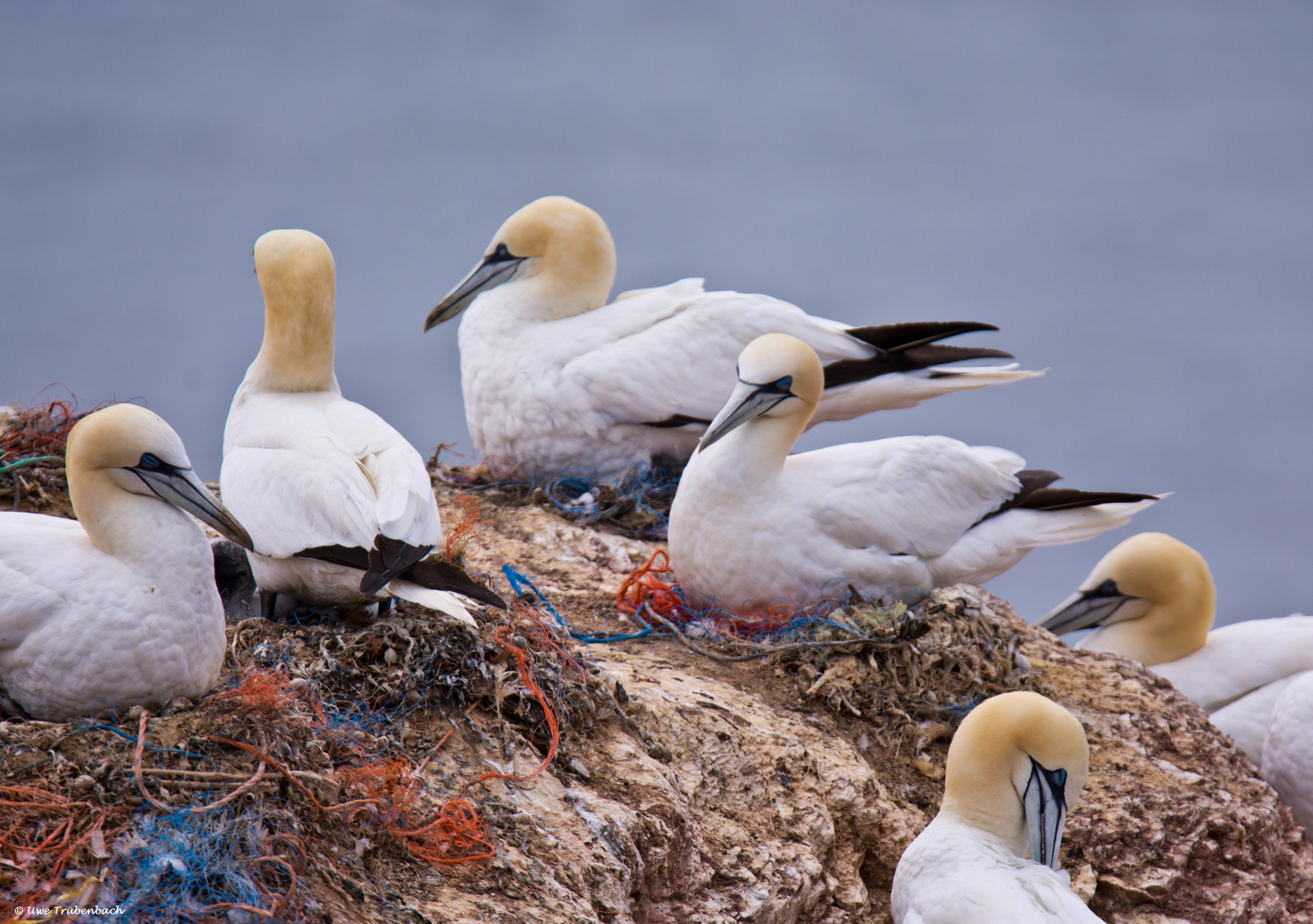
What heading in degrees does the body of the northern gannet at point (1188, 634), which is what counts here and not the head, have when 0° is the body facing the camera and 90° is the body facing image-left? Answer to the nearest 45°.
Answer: approximately 90°

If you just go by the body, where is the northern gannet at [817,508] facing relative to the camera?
to the viewer's left

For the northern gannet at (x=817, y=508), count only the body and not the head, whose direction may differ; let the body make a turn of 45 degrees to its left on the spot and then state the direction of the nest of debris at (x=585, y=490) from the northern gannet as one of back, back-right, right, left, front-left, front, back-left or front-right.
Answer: right

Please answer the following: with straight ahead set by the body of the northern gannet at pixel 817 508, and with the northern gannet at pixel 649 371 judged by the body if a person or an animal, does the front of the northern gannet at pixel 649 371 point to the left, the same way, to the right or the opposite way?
the same way

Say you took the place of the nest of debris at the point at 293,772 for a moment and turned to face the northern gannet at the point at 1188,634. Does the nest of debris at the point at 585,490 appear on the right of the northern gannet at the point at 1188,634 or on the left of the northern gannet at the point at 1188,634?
left

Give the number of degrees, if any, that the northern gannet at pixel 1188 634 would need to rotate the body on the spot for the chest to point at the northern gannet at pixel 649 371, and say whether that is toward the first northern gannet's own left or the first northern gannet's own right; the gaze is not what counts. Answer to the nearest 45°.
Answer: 0° — it already faces it

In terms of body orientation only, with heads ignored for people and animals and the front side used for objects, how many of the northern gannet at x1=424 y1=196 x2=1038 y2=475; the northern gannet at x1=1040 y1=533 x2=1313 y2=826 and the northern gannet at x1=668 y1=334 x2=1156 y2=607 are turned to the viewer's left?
3

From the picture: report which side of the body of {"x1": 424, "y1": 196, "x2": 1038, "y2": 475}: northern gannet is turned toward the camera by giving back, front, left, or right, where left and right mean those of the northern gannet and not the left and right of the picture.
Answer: left

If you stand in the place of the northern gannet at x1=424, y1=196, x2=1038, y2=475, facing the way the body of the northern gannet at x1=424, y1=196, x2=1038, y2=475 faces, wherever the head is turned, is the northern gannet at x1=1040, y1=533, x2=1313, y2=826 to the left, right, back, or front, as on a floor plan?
back

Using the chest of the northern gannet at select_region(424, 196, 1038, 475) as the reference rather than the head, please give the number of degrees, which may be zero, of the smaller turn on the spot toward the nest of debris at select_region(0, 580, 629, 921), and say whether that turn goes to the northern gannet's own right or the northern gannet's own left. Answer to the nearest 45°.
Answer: approximately 90° to the northern gannet's own left

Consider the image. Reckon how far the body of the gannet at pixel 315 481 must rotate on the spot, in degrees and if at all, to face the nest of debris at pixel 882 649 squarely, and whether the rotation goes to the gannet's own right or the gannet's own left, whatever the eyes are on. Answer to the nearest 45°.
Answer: approximately 135° to the gannet's own right
